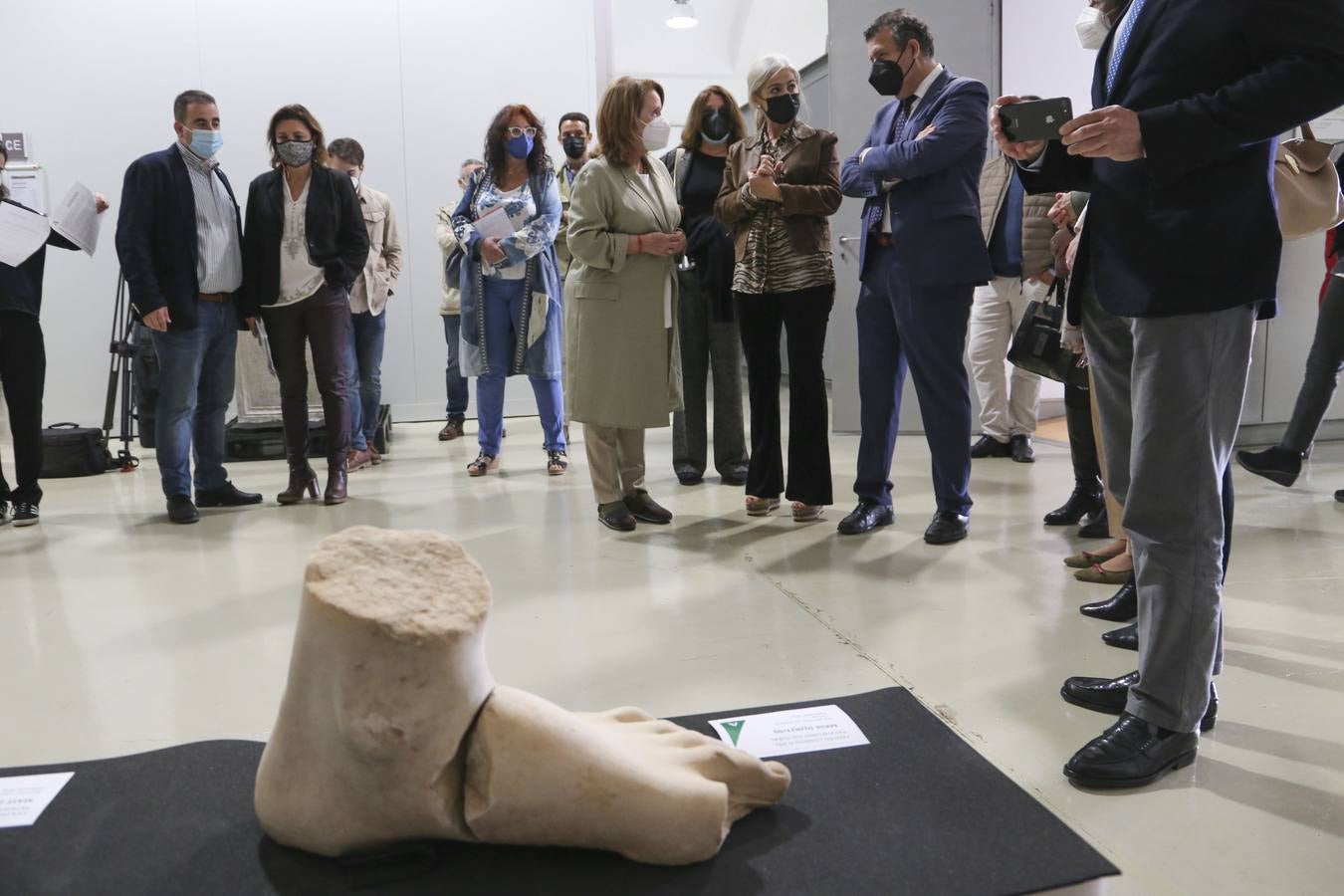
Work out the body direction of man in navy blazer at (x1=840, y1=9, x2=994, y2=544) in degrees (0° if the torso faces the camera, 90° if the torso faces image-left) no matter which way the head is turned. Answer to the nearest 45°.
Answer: approximately 45°

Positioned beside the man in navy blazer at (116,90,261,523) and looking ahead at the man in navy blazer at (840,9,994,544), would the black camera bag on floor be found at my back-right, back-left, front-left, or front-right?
back-left

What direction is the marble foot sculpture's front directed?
to the viewer's right

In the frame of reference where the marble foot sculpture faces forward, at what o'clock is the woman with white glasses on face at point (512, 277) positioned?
The woman with white glasses on face is roughly at 9 o'clock from the marble foot sculpture.

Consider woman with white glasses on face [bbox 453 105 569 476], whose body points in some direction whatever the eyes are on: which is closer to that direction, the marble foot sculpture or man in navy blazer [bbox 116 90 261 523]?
the marble foot sculpture

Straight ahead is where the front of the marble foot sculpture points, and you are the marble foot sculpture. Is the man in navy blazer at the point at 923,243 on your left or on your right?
on your left

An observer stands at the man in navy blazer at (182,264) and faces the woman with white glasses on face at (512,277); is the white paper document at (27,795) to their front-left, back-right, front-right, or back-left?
back-right

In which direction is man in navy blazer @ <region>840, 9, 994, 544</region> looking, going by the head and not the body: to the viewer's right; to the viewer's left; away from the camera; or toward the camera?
to the viewer's left

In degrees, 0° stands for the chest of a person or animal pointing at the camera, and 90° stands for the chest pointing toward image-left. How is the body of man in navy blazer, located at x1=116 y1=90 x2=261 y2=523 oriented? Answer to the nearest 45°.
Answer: approximately 315°

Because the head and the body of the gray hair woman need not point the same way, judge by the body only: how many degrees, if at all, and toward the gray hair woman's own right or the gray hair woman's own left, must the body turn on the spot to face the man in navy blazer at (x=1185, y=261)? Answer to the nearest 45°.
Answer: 0° — they already face them

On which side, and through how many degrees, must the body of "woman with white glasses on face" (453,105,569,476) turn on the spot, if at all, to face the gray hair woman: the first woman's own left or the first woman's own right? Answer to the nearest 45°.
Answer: approximately 45° to the first woman's own left

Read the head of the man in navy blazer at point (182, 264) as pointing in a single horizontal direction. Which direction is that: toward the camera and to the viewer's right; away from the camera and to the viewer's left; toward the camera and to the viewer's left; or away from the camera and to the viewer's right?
toward the camera and to the viewer's right
